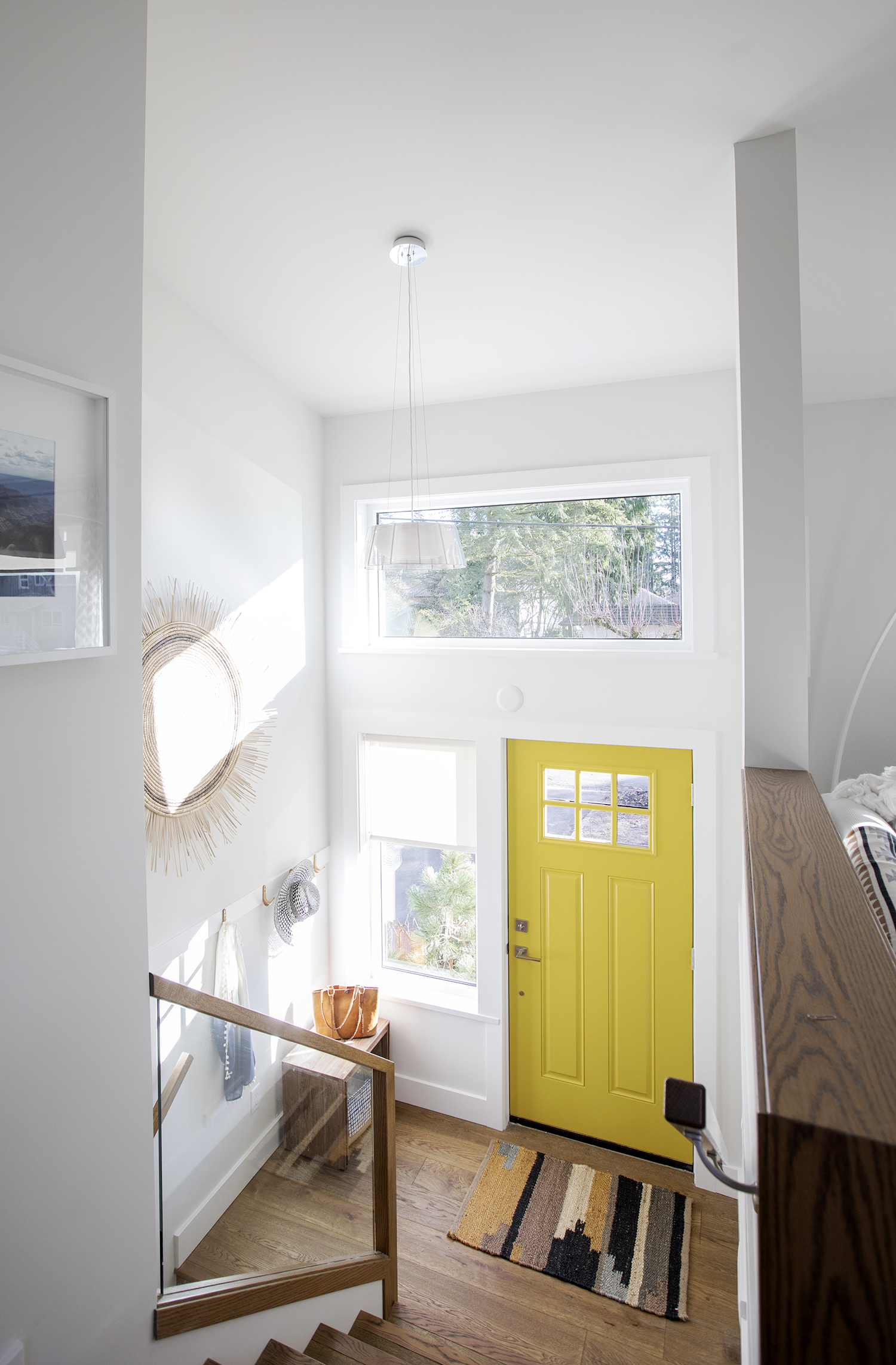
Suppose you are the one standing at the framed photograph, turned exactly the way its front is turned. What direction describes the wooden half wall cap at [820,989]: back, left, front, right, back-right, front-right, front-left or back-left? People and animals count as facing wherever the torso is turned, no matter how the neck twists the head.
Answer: front

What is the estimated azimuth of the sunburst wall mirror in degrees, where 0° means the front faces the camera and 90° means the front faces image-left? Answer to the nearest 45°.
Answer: approximately 315°

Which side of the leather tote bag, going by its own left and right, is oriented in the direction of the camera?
front

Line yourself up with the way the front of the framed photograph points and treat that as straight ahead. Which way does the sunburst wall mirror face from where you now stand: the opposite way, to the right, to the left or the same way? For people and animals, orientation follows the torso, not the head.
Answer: the same way

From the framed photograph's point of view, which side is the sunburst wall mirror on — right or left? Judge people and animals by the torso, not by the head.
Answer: on its left

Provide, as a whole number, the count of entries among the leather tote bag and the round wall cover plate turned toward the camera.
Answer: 2

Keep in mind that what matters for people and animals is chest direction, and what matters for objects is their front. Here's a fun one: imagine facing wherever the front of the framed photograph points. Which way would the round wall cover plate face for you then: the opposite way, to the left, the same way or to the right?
to the right

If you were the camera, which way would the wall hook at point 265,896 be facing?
facing the viewer and to the right of the viewer
